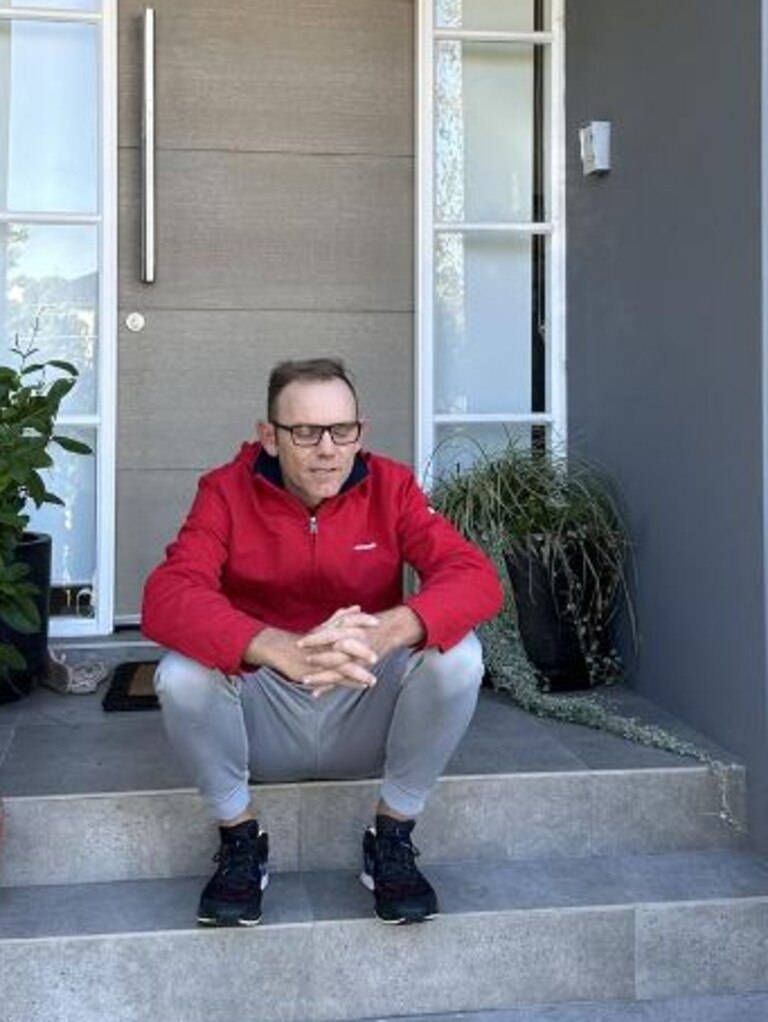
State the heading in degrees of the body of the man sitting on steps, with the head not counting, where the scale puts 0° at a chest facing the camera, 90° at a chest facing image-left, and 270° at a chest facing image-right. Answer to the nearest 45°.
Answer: approximately 0°

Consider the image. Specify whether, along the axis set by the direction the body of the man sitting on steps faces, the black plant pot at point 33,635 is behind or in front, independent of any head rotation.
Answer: behind

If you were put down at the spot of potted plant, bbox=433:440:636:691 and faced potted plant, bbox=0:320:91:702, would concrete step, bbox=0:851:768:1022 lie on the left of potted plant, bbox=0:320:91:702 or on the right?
left
